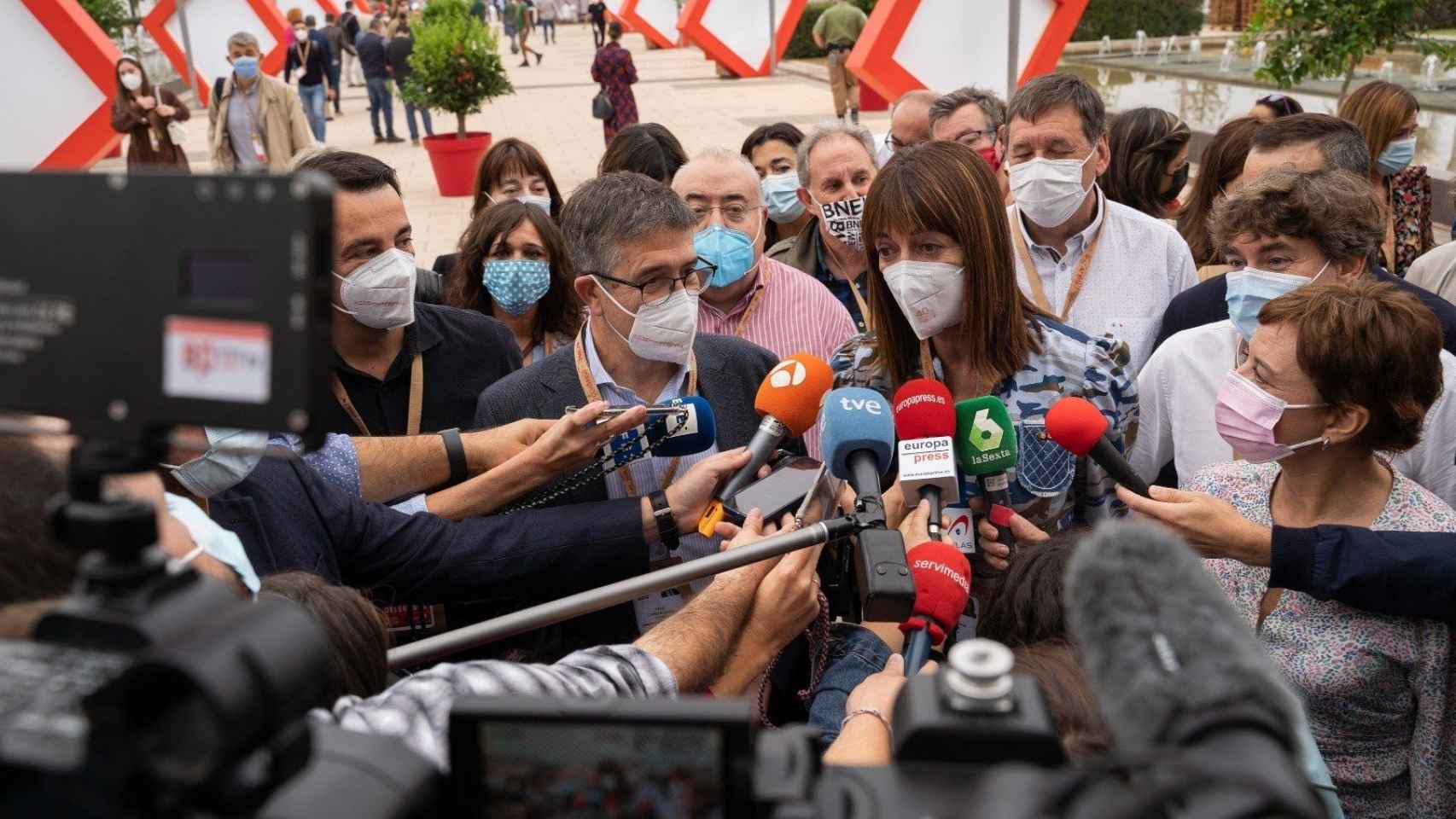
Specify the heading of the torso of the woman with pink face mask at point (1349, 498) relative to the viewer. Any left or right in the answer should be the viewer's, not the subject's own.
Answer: facing the viewer and to the left of the viewer

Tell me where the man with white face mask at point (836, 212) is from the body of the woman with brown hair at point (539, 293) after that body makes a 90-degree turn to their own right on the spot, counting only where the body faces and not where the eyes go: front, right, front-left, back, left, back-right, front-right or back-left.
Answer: back

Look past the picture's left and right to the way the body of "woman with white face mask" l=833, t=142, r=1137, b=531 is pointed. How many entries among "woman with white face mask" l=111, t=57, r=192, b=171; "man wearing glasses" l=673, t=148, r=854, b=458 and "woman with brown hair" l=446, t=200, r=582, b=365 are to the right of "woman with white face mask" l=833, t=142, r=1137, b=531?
3

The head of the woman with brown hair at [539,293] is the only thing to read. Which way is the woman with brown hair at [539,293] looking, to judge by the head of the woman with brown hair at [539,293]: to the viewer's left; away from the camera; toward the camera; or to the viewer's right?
toward the camera

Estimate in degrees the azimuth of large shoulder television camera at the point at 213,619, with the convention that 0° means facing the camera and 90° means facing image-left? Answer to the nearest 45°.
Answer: approximately 180°

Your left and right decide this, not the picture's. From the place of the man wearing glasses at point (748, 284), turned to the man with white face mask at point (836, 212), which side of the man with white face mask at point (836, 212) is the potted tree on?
left

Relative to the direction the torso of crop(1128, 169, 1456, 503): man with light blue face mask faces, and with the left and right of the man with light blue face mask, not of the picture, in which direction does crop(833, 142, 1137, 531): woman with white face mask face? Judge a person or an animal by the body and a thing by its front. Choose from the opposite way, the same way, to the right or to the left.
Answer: the same way

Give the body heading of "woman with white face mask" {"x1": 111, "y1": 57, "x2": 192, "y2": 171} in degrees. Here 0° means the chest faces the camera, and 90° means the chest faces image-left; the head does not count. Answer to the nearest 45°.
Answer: approximately 0°

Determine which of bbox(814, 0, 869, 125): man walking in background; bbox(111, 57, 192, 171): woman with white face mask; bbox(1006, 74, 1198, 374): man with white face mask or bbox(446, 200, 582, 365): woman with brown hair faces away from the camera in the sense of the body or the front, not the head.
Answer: the man walking in background

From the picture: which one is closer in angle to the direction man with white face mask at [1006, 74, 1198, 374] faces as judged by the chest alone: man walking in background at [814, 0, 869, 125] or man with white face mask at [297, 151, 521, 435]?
the man with white face mask

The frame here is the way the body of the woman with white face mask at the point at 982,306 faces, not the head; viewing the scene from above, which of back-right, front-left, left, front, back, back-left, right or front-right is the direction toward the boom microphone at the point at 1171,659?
front-left

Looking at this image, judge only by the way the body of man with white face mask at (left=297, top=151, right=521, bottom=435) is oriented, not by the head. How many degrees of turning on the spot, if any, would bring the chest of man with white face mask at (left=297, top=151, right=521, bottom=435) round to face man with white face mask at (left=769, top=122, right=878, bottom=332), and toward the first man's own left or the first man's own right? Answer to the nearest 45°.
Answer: approximately 90° to the first man's own left

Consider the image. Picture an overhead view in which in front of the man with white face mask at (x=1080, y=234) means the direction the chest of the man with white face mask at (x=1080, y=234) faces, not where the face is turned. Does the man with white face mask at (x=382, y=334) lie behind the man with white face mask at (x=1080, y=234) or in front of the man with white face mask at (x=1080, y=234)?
in front
